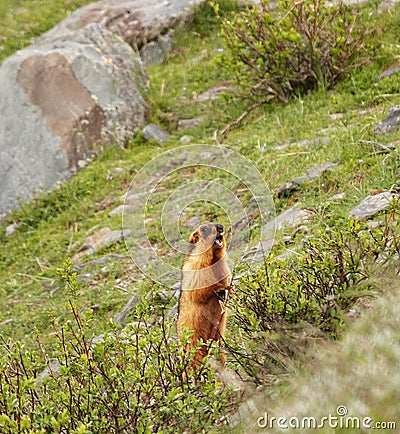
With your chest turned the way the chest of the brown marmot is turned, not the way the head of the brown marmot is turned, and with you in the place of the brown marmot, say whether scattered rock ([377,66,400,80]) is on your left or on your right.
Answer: on your left

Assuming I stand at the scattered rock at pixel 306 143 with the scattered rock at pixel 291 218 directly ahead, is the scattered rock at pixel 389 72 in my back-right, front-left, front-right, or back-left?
back-left

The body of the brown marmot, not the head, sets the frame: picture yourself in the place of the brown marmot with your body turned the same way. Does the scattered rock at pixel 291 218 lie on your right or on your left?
on your left
